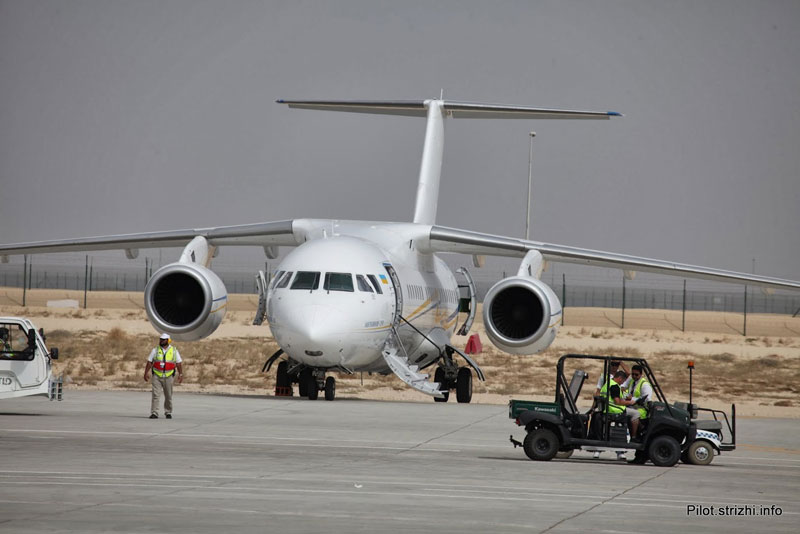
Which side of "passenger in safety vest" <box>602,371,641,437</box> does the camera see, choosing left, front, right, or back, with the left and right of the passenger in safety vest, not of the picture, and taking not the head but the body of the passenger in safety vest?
right

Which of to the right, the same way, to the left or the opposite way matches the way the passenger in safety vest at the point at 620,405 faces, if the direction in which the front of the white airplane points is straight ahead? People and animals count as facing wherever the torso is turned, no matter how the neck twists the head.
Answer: to the left

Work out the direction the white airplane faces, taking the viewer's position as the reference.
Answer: facing the viewer

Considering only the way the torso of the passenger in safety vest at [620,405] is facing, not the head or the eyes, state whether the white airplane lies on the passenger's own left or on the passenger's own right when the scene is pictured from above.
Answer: on the passenger's own left

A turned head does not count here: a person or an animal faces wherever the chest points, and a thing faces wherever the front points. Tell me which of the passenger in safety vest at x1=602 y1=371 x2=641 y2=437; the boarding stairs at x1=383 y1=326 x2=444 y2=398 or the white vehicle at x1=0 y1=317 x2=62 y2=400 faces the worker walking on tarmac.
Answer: the white vehicle

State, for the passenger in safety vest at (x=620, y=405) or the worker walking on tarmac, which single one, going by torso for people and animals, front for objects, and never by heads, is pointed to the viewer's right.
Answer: the passenger in safety vest

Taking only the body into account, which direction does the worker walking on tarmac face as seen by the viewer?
toward the camera

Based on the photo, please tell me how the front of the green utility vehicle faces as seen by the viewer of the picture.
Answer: facing to the right of the viewer
